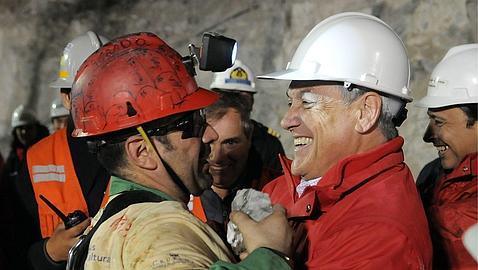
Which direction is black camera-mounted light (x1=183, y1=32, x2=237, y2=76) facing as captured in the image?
to the viewer's right

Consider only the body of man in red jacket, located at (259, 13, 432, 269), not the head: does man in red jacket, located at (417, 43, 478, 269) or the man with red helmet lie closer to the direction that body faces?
the man with red helmet

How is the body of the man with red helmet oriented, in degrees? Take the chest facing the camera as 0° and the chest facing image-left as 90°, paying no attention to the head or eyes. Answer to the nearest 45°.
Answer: approximately 225°

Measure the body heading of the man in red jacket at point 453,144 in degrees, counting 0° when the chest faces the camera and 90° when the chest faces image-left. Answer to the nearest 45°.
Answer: approximately 90°

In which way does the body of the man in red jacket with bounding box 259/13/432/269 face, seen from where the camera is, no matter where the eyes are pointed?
to the viewer's left

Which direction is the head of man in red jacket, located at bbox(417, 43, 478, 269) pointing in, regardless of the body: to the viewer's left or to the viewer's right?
to the viewer's left

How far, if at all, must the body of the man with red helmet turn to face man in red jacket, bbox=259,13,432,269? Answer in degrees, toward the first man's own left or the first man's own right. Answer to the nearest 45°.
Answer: approximately 45° to the first man's own right

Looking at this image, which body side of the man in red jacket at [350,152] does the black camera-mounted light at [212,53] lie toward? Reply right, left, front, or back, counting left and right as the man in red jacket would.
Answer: front

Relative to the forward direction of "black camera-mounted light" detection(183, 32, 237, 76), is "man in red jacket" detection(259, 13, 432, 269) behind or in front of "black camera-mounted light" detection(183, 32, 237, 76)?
in front

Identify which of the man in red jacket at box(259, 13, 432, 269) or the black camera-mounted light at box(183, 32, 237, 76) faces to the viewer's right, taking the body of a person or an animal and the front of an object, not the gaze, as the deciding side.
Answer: the black camera-mounted light
